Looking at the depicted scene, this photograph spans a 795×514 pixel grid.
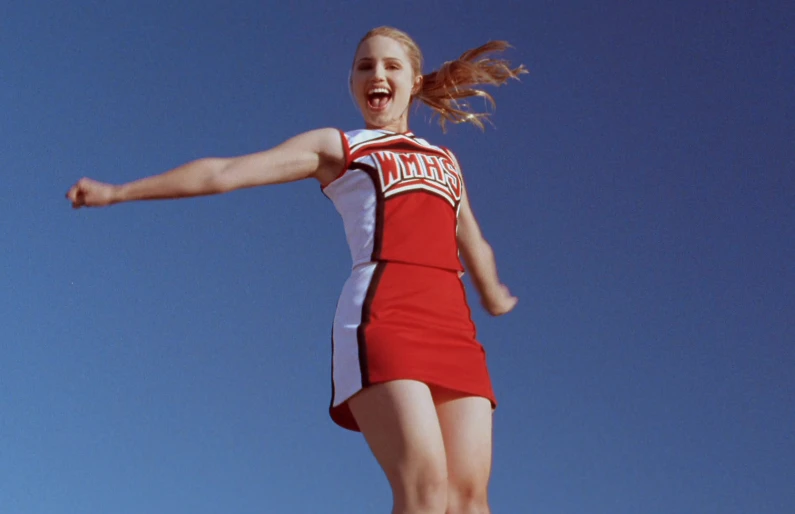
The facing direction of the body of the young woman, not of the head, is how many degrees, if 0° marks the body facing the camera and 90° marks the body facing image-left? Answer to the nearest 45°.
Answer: approximately 315°
